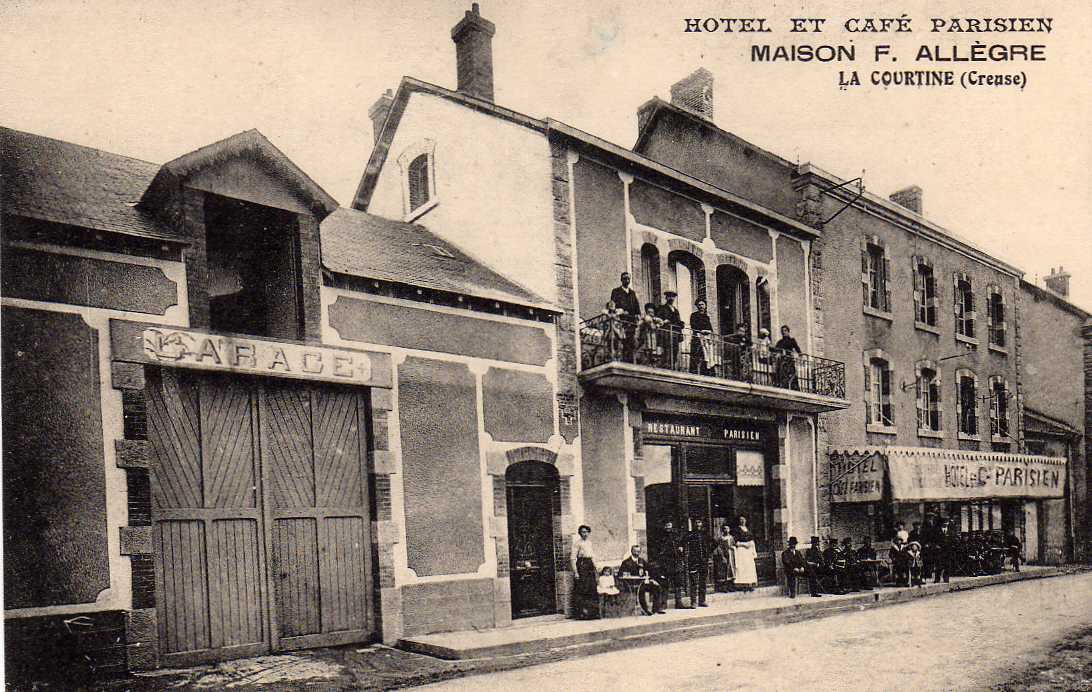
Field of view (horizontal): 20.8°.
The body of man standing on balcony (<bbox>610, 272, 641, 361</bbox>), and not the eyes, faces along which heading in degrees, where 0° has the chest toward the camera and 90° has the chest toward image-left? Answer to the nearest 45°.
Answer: approximately 0°

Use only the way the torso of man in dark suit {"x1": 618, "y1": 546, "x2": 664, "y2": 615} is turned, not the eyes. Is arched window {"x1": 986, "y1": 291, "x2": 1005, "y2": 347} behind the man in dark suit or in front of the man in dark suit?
behind

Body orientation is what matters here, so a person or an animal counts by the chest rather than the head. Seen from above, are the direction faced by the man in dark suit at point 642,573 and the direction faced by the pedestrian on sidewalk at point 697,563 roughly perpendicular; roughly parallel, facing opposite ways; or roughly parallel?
roughly parallel

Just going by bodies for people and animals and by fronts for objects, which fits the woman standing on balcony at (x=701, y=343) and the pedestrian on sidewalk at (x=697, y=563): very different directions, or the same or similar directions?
same or similar directions

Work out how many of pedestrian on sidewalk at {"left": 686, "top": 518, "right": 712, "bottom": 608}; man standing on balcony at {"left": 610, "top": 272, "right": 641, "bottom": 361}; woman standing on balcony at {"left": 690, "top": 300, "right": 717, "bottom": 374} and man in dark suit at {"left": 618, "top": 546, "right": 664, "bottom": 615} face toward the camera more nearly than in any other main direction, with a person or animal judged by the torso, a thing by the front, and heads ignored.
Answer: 4

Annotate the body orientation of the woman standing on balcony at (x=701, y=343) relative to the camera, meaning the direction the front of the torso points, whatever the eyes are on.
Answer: toward the camera

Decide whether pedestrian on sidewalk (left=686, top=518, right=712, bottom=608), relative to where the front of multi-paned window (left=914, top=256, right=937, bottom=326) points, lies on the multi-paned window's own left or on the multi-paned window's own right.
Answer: on the multi-paned window's own right

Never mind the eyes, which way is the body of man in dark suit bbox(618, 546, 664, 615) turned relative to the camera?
toward the camera
